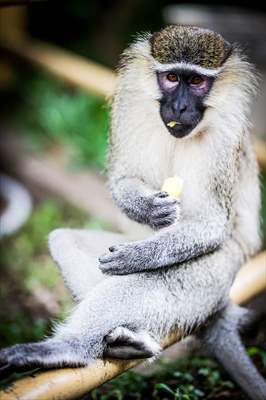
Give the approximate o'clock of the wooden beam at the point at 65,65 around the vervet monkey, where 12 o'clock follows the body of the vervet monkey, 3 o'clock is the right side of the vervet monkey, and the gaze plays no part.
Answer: The wooden beam is roughly at 4 o'clock from the vervet monkey.

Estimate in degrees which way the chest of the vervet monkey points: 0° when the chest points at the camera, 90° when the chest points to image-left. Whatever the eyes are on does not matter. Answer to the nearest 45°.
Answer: approximately 45°
